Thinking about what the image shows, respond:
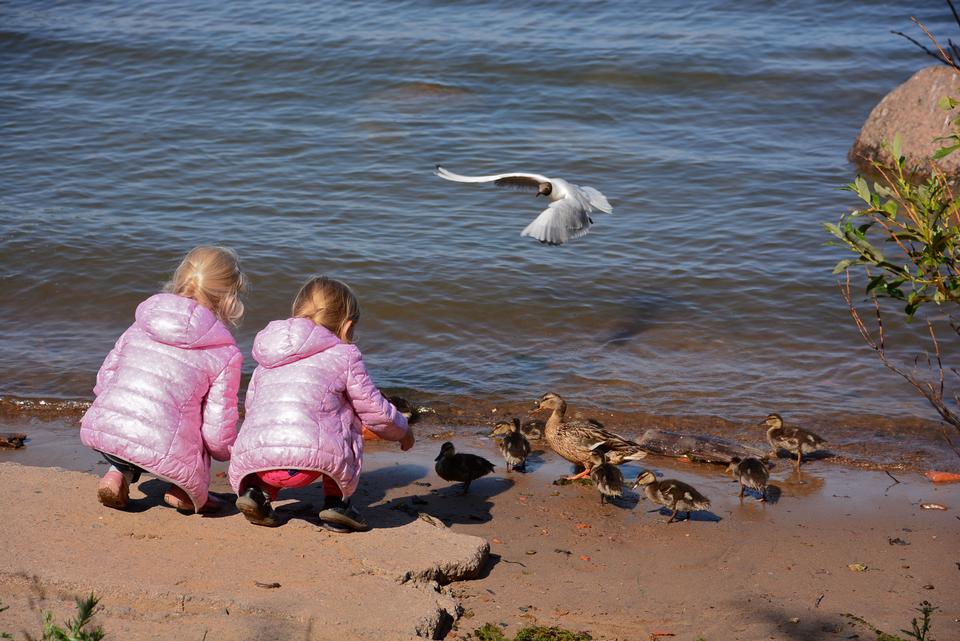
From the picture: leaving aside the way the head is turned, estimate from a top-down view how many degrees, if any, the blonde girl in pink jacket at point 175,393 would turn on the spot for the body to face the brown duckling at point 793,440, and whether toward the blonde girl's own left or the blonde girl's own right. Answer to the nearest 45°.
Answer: approximately 45° to the blonde girl's own right

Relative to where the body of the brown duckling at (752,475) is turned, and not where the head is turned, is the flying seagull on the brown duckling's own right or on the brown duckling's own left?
on the brown duckling's own right

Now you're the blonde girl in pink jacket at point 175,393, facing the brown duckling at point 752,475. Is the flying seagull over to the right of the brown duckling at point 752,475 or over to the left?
left

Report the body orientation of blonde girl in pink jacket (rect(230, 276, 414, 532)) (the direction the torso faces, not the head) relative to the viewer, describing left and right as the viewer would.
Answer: facing away from the viewer and to the right of the viewer

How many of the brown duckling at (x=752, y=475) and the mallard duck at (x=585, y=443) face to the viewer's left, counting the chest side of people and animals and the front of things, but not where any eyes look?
2

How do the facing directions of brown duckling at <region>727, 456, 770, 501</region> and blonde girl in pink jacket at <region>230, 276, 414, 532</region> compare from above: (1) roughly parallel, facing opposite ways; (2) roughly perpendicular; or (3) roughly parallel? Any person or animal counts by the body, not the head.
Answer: roughly perpendicular

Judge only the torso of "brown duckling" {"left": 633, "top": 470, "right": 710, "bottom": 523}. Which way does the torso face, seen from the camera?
to the viewer's left

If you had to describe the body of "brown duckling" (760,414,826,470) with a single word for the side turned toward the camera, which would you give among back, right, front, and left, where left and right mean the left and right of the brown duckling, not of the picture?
left

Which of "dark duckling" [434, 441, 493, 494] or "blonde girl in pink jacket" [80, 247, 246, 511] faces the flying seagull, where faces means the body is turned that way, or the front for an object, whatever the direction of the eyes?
the blonde girl in pink jacket

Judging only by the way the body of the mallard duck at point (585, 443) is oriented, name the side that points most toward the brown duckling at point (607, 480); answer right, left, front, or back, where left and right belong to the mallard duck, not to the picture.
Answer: left

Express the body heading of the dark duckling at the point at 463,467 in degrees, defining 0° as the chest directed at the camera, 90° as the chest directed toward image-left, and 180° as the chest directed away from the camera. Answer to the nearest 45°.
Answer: approximately 90°

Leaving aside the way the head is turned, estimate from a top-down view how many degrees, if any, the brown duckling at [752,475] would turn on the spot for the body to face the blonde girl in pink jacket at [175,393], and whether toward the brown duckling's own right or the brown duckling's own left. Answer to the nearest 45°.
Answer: approximately 45° to the brown duckling's own left

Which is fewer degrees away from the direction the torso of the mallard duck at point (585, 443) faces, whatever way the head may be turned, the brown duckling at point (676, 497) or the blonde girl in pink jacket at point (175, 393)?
the blonde girl in pink jacket

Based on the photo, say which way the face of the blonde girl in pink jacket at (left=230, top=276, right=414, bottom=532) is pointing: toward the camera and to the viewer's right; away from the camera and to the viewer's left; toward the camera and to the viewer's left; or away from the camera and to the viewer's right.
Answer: away from the camera and to the viewer's right

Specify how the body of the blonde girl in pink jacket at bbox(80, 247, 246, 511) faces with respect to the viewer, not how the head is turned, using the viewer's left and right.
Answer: facing away from the viewer and to the right of the viewer

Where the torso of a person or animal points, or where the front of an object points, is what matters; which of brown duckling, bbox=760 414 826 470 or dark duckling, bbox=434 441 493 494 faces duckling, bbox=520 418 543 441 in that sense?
brown duckling, bbox=760 414 826 470

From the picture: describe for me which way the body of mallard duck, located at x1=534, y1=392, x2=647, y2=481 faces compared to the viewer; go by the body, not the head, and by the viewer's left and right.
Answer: facing to the left of the viewer

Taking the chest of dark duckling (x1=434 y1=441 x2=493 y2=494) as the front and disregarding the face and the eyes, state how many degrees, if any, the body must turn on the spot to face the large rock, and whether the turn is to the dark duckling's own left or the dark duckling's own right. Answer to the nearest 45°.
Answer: approximately 135° to the dark duckling's own right
